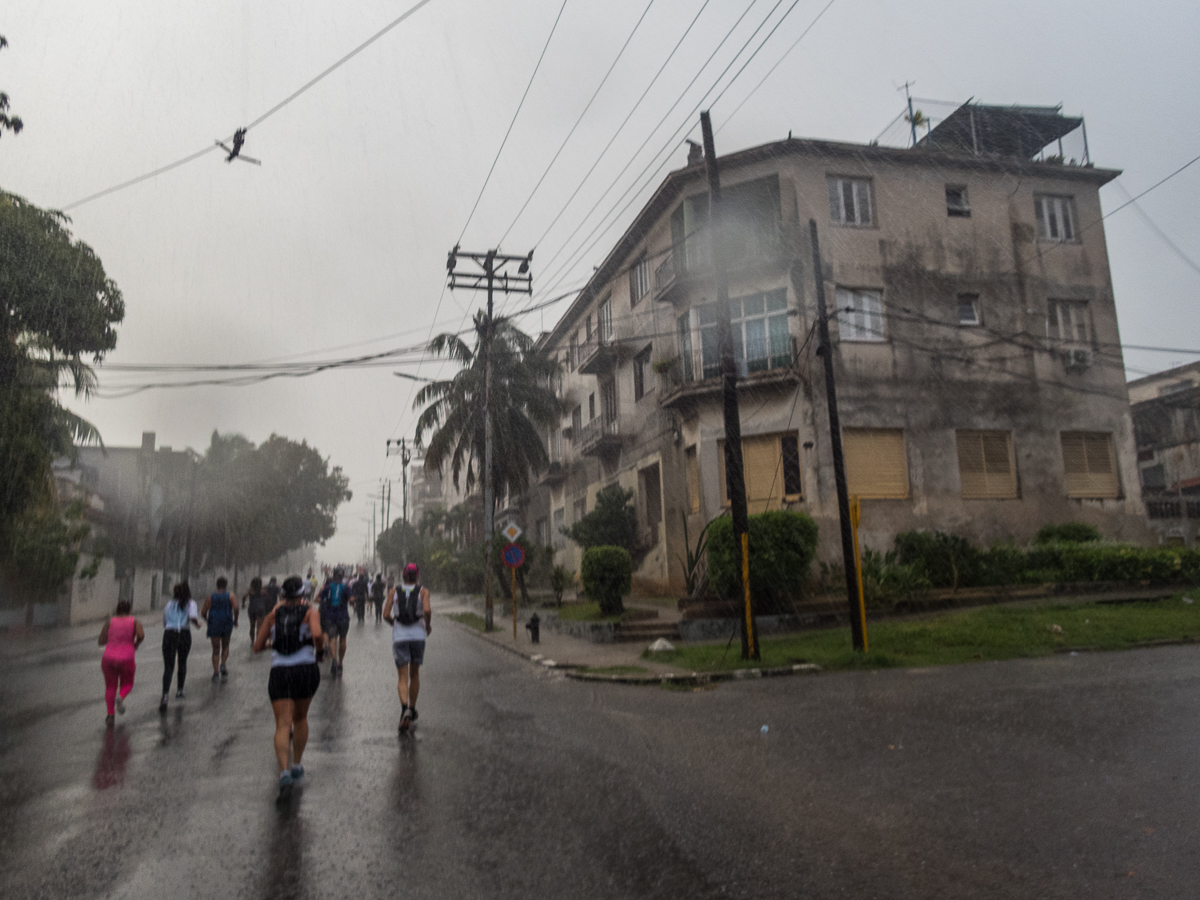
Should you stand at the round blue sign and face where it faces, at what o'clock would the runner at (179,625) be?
The runner is roughly at 1 o'clock from the round blue sign.

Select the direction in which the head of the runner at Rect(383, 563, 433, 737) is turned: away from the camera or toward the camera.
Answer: away from the camera

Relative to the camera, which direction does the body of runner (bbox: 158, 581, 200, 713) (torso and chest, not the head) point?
away from the camera

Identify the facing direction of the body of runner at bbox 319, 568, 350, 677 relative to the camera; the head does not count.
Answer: away from the camera

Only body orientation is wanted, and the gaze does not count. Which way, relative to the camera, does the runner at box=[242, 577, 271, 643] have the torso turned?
away from the camera

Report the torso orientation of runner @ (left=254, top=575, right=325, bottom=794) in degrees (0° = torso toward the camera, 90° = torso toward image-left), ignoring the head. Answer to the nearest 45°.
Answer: approximately 180°

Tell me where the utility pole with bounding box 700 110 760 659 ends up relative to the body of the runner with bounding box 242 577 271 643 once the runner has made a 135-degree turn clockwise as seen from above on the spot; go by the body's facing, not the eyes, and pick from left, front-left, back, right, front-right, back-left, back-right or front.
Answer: front

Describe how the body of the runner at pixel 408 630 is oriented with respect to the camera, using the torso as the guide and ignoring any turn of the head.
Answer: away from the camera

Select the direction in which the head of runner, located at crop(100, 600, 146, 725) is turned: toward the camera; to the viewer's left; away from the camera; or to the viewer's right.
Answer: away from the camera

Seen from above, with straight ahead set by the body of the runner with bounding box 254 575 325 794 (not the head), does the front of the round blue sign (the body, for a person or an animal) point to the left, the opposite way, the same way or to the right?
the opposite way

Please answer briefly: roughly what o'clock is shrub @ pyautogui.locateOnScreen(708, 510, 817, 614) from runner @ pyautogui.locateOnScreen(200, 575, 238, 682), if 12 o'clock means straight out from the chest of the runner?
The shrub is roughly at 3 o'clock from the runner.

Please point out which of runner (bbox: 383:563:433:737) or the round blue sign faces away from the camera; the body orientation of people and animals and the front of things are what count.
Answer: the runner

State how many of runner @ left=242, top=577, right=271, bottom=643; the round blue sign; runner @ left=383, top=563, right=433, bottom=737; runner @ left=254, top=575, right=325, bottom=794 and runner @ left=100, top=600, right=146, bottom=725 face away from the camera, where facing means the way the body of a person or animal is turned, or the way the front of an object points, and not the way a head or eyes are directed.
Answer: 4

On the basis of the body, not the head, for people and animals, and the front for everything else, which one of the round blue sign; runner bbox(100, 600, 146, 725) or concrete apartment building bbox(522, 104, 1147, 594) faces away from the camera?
the runner

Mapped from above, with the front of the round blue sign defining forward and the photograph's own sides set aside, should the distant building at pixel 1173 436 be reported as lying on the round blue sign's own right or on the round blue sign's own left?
on the round blue sign's own left

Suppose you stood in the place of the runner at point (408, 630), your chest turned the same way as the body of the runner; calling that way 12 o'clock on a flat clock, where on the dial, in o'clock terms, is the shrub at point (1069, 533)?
The shrub is roughly at 2 o'clock from the runner.
